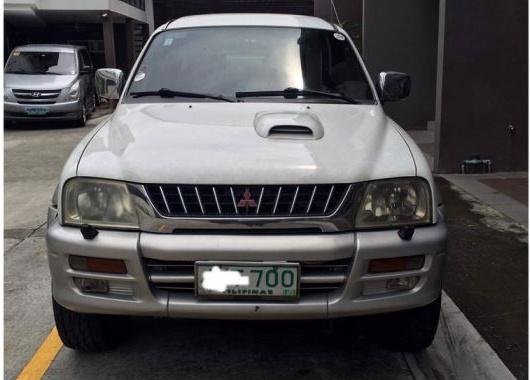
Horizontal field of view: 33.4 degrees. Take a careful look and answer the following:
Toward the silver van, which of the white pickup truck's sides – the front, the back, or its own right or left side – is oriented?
back

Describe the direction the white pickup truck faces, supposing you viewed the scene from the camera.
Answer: facing the viewer

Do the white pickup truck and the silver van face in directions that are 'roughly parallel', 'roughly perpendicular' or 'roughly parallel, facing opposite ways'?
roughly parallel

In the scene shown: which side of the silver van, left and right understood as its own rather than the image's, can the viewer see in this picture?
front

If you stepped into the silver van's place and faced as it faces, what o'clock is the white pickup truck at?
The white pickup truck is roughly at 12 o'clock from the silver van.

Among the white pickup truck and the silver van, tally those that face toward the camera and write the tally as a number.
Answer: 2
